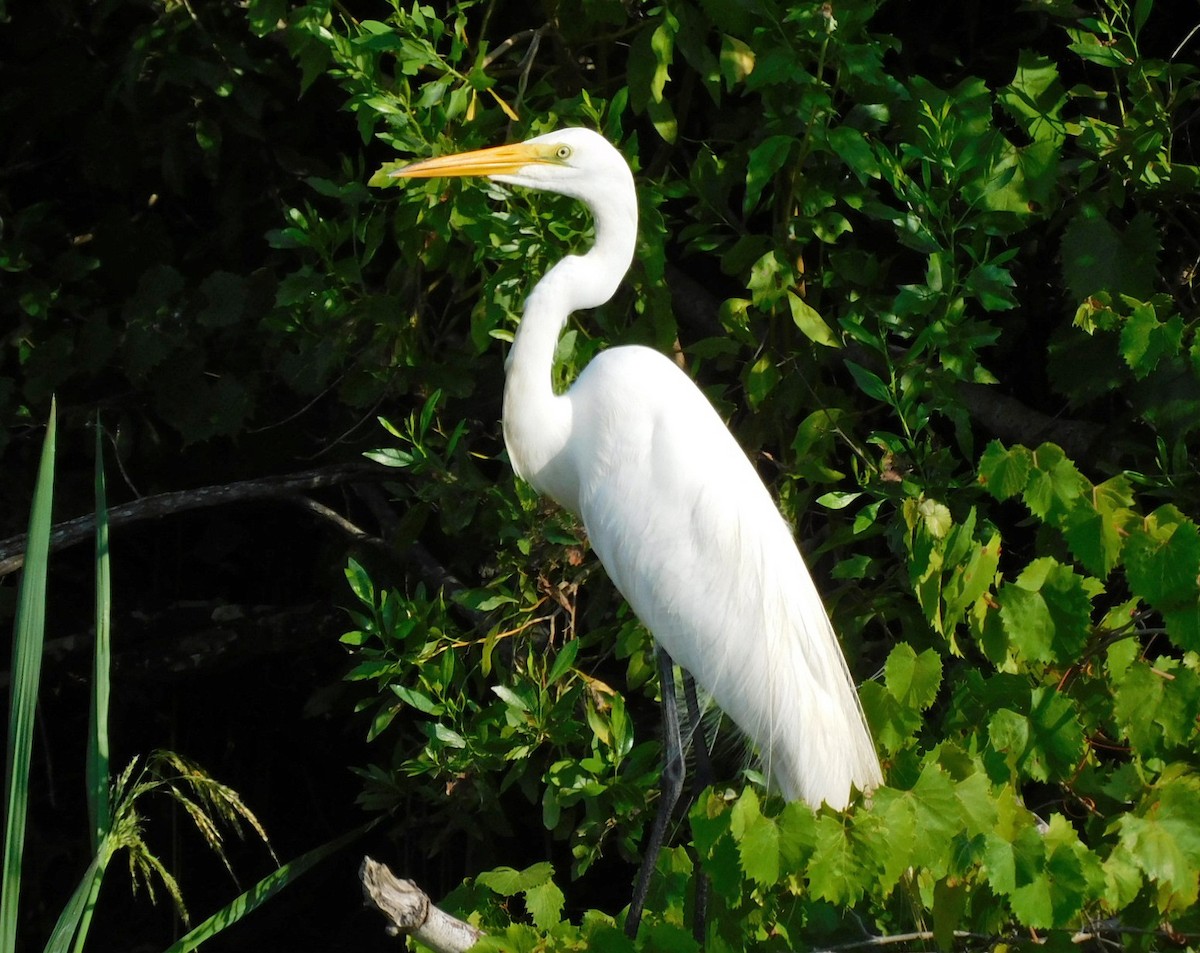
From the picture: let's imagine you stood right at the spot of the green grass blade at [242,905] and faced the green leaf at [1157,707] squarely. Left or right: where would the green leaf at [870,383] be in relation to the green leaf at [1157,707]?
left

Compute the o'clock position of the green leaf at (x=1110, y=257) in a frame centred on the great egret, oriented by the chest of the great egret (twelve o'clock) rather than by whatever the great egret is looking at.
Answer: The green leaf is roughly at 5 o'clock from the great egret.

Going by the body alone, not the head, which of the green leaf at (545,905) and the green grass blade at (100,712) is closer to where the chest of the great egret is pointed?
the green grass blade

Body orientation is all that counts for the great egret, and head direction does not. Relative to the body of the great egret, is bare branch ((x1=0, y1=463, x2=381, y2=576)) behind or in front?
in front

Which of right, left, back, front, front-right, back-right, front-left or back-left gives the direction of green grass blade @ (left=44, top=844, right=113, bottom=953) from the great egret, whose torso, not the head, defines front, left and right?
front-left

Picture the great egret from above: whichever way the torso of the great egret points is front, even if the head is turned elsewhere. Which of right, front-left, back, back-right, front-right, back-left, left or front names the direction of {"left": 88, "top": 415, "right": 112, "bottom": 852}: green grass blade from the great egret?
front-left

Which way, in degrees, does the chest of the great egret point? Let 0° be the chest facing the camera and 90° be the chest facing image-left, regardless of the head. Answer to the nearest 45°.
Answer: approximately 90°
